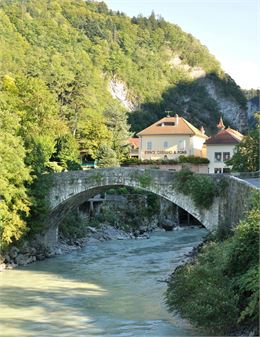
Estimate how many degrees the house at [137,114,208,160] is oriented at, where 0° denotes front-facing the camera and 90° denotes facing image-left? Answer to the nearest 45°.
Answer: approximately 0°

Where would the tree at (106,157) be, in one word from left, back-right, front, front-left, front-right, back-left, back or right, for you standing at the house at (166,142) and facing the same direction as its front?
front-right

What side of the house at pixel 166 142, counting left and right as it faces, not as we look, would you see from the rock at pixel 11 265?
front

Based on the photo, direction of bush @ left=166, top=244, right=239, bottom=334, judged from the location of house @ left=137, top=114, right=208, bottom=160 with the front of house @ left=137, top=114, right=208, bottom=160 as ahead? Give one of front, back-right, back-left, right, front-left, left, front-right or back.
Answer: front

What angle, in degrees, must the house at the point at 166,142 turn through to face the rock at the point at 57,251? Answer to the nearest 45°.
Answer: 0° — it already faces it

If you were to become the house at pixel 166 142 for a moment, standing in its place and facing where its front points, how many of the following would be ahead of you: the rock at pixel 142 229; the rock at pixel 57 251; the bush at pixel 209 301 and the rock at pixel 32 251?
4

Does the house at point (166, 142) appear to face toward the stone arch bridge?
yes

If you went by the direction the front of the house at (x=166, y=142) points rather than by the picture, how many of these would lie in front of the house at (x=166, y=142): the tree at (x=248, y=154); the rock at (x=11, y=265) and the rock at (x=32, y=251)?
3

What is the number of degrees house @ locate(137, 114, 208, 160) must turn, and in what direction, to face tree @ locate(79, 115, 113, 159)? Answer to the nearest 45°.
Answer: approximately 45° to its right

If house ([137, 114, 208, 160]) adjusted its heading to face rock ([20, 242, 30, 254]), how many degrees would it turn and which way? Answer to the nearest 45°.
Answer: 0° — it already faces it

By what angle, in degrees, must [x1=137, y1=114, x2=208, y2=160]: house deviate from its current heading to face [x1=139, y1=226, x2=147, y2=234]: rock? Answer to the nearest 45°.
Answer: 0° — it already faces it

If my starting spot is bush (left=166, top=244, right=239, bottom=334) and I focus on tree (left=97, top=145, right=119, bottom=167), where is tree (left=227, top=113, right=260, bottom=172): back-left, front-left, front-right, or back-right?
front-right

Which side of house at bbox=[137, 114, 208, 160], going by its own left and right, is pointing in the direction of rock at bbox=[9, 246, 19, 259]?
front

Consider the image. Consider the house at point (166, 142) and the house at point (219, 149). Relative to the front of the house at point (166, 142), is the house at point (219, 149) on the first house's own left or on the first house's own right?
on the first house's own left
